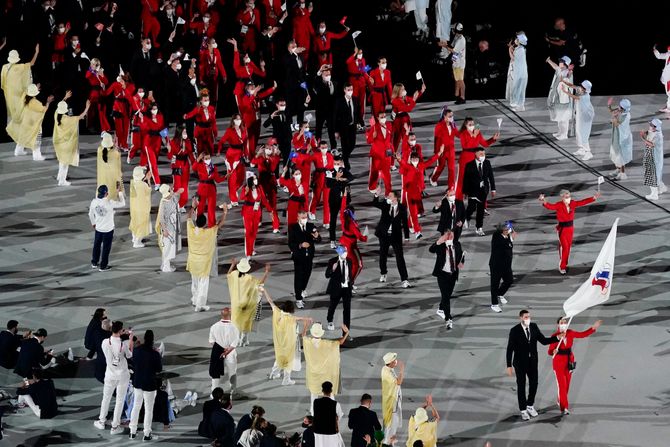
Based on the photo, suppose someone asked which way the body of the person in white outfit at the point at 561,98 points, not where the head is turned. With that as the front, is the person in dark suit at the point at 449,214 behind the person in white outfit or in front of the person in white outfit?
in front

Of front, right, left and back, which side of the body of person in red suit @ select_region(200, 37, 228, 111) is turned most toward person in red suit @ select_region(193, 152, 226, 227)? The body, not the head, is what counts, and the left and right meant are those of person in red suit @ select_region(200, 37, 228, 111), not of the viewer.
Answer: front

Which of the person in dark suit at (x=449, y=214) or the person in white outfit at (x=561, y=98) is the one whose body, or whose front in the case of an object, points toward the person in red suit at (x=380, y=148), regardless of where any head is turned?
the person in white outfit

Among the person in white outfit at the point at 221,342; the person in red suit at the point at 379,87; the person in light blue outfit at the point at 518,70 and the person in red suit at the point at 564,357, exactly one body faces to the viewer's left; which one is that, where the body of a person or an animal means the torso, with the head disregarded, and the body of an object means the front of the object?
the person in light blue outfit

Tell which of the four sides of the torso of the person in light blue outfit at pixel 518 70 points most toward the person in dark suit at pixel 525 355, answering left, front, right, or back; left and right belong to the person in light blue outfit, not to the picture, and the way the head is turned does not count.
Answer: left

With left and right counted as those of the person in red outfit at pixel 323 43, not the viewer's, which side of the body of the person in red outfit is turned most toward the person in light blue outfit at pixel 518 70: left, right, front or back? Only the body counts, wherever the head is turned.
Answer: left

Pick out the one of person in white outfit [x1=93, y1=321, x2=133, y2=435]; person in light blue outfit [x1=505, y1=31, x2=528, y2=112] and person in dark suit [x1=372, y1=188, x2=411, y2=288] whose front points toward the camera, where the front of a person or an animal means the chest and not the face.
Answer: the person in dark suit
